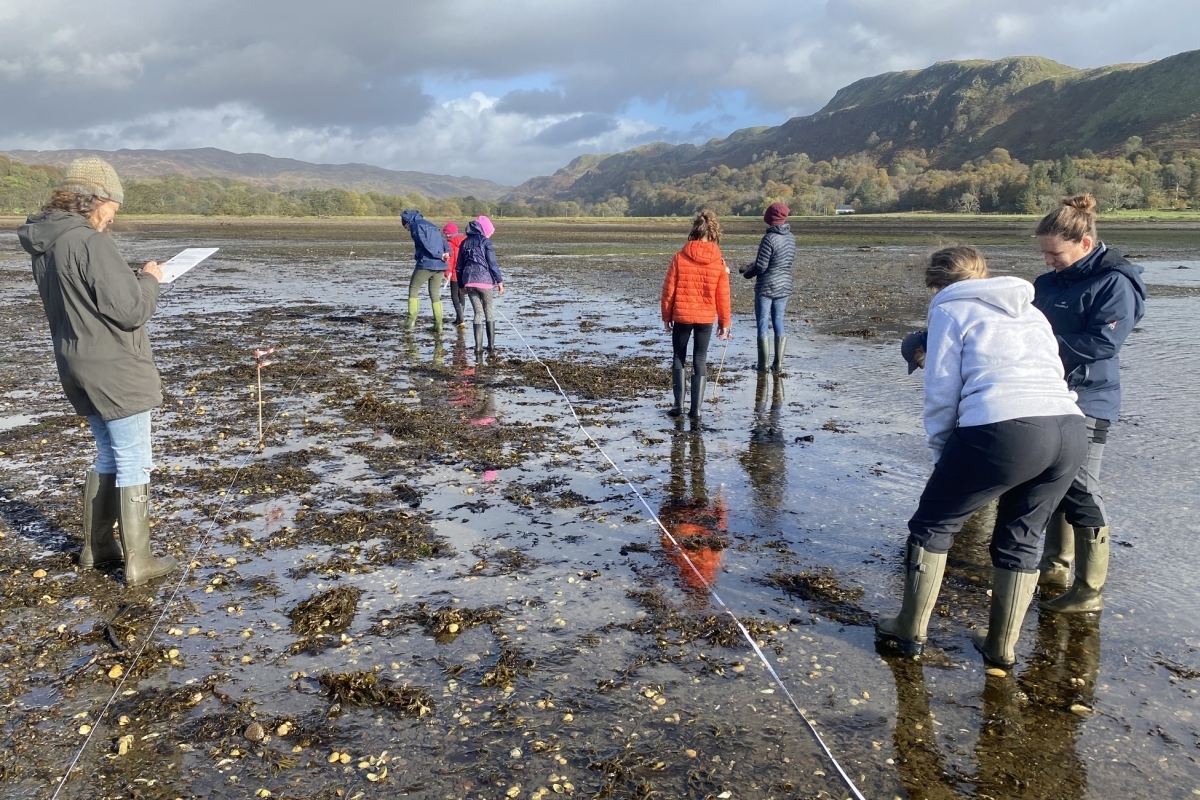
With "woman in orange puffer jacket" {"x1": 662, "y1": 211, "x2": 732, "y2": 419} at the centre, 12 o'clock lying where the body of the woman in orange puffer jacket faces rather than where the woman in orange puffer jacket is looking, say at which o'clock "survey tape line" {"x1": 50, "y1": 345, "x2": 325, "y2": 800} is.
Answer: The survey tape line is roughly at 7 o'clock from the woman in orange puffer jacket.

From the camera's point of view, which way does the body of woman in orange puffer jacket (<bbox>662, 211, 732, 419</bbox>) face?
away from the camera

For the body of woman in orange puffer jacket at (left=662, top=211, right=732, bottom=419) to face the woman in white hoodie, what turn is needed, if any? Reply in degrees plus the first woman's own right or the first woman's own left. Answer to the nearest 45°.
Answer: approximately 180°

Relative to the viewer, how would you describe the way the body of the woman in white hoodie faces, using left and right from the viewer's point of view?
facing away from the viewer and to the left of the viewer

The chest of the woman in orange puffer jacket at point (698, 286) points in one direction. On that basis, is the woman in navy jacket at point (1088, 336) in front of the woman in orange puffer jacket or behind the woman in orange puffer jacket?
behind

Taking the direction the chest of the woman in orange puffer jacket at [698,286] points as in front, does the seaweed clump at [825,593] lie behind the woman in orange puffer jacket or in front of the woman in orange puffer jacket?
behind

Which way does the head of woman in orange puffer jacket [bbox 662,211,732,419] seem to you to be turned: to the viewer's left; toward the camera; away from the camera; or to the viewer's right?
away from the camera

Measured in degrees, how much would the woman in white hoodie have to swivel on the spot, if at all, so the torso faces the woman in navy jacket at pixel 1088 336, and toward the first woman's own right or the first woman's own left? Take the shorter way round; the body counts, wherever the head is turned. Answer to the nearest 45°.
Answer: approximately 45° to the first woman's own right

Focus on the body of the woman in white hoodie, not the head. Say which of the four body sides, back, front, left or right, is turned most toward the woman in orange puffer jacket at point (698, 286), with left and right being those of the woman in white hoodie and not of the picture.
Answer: front

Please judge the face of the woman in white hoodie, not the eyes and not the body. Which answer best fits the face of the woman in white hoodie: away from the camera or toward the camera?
away from the camera

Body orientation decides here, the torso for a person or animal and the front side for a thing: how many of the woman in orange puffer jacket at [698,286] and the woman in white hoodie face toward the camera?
0
